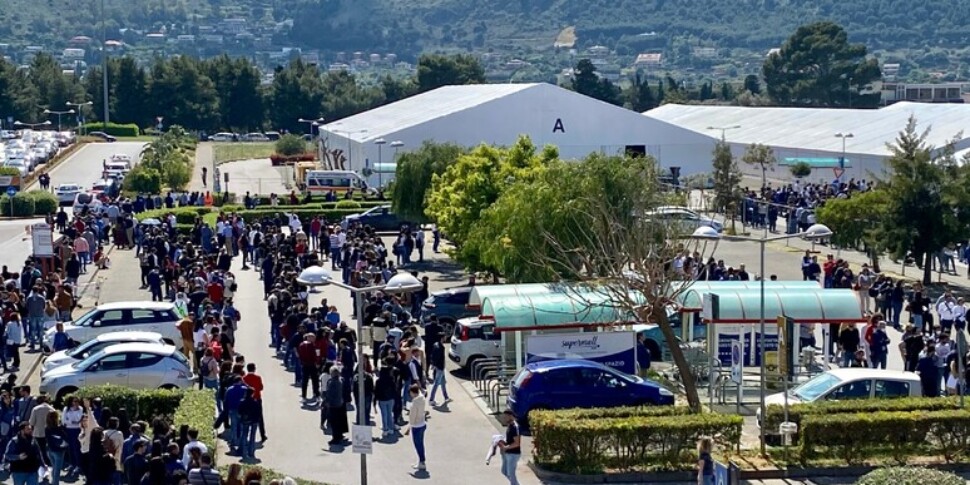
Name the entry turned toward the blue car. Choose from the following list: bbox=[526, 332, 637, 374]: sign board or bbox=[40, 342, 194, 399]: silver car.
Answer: the sign board

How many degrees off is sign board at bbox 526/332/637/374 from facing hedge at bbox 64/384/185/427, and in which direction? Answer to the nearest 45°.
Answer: approximately 45° to its right

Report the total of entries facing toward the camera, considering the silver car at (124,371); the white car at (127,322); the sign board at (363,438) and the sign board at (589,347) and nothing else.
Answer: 2

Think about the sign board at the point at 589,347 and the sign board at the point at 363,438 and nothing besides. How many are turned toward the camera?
2

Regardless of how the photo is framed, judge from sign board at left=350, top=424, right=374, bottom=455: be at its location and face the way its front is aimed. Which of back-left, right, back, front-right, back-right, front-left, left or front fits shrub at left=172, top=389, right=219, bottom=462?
back-right

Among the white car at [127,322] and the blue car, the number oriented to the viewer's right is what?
1
